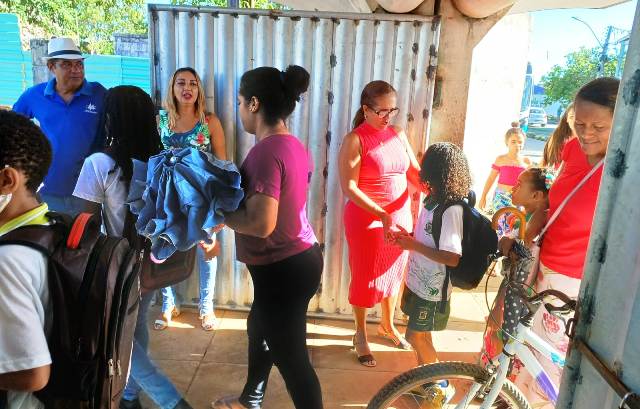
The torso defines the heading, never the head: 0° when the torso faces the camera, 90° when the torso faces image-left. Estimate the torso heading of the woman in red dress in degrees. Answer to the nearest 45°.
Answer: approximately 315°

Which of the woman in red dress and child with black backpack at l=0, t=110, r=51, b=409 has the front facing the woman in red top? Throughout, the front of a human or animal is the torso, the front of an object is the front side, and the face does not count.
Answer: the woman in red dress

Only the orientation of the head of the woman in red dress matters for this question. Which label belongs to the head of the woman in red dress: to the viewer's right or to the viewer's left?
to the viewer's right

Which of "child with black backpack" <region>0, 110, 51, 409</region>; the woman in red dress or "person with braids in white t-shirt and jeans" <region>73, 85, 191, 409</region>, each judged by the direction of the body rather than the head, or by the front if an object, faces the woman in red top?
the woman in red dress

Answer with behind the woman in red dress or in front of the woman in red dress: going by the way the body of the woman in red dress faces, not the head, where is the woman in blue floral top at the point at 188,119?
behind

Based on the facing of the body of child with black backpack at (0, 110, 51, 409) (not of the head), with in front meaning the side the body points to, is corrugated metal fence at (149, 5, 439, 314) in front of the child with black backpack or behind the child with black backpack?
behind

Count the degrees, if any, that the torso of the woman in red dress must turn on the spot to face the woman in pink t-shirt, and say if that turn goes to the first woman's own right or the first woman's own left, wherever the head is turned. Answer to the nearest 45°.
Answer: approximately 45° to the first woman's own right

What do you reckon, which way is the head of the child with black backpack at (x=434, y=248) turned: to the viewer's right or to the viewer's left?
to the viewer's left
